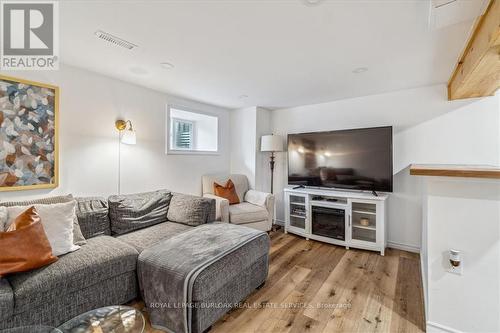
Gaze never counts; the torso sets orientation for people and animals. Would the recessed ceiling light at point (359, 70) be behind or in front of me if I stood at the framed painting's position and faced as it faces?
in front

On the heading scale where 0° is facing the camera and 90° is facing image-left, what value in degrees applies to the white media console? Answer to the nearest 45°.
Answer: approximately 45°

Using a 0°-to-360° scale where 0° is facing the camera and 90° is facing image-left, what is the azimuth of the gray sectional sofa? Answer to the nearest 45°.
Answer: approximately 315°
